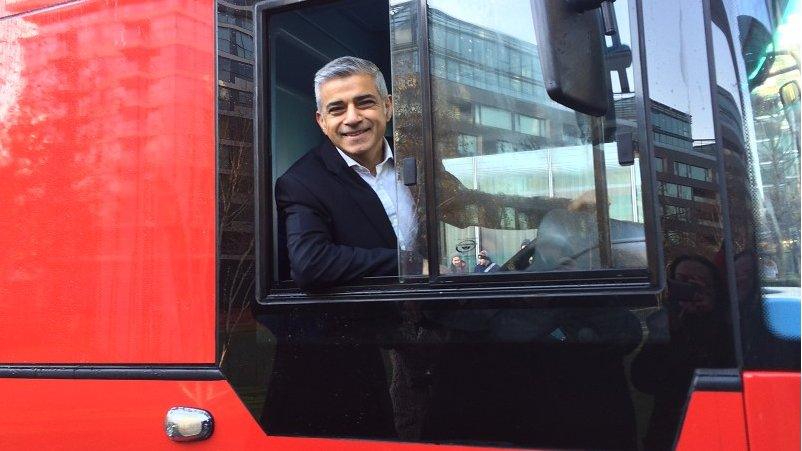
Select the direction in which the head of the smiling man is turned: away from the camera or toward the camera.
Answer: toward the camera

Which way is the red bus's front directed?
to the viewer's right

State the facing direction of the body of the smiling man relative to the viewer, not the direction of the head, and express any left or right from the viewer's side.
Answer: facing the viewer and to the right of the viewer
